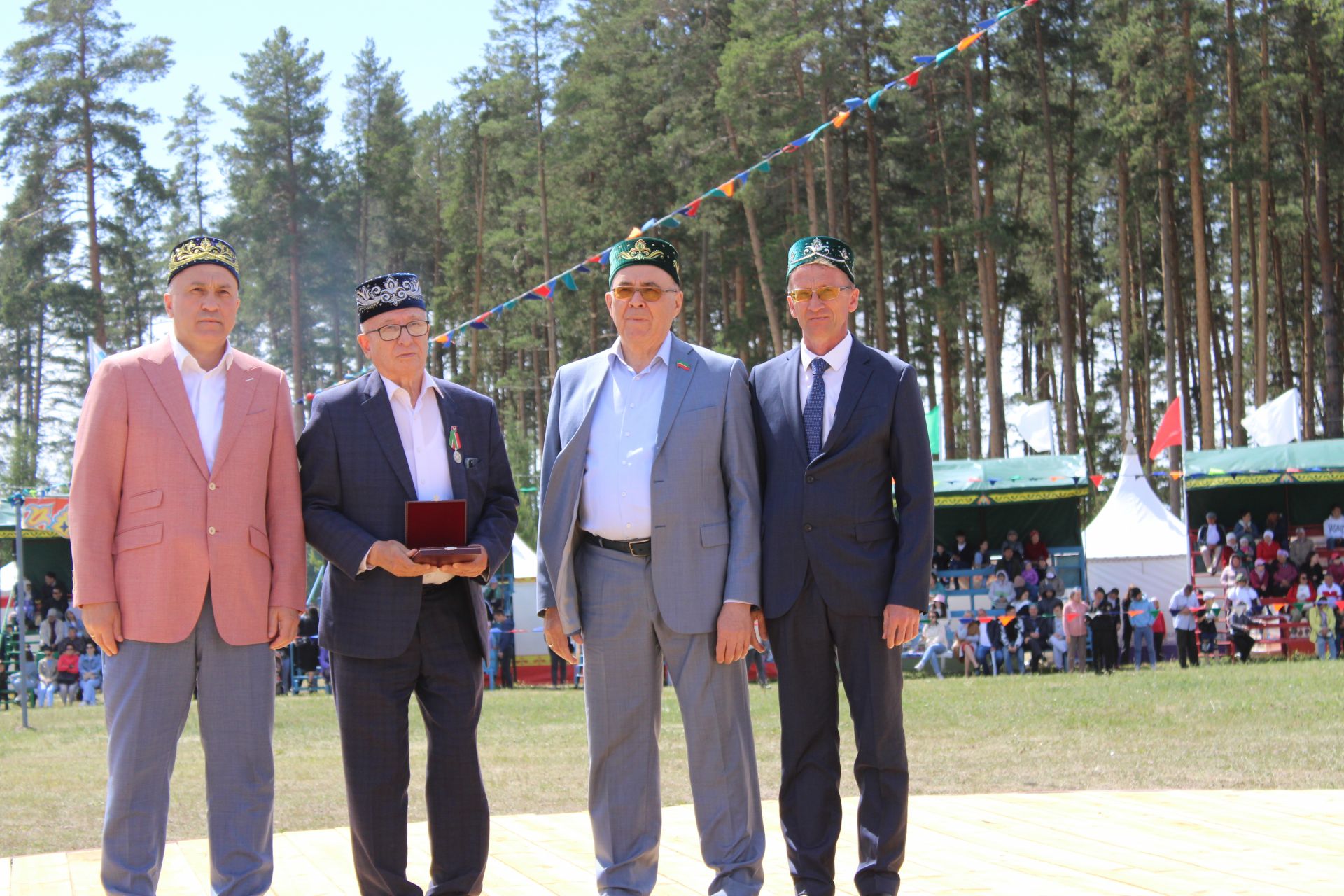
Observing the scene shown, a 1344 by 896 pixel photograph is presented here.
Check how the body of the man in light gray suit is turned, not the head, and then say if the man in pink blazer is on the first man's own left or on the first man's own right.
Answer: on the first man's own right

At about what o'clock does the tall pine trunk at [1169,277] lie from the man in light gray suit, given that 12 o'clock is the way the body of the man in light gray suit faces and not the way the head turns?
The tall pine trunk is roughly at 7 o'clock from the man in light gray suit.

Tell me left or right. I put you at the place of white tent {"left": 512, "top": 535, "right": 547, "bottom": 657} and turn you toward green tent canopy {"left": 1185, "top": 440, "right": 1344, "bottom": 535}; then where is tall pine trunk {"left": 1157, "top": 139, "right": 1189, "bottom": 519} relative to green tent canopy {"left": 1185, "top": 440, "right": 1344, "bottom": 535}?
left

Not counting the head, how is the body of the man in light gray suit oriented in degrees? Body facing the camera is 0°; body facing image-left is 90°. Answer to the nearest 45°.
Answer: approximately 0°

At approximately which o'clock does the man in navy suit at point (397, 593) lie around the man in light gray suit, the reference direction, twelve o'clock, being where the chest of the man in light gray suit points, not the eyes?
The man in navy suit is roughly at 3 o'clock from the man in light gray suit.

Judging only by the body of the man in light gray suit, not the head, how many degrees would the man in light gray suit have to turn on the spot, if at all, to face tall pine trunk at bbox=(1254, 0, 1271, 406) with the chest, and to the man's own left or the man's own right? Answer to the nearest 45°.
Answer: approximately 135° to the man's own left

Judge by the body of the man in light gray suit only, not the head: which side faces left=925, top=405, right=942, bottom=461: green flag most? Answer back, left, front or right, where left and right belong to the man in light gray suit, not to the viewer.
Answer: back

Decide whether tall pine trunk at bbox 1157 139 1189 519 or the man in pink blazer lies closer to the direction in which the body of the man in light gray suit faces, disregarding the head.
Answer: the man in pink blazer

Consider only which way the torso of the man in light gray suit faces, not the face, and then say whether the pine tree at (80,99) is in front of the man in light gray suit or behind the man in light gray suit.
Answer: behind

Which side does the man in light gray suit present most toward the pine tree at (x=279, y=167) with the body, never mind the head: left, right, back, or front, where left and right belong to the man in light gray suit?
back

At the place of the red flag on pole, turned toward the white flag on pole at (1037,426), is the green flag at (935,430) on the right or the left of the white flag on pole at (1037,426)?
left

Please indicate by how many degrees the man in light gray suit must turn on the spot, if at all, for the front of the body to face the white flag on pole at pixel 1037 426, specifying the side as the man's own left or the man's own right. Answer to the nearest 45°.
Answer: approximately 180°
